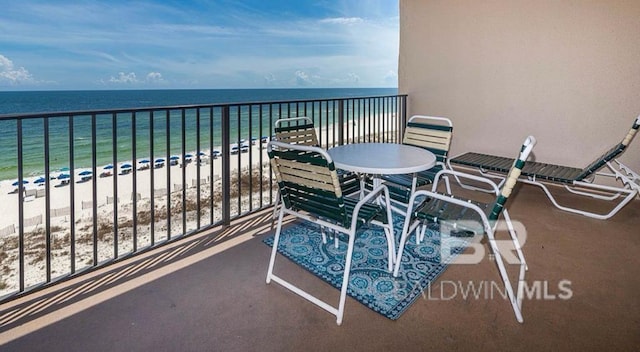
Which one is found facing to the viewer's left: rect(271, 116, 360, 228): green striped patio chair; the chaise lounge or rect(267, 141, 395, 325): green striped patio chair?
the chaise lounge

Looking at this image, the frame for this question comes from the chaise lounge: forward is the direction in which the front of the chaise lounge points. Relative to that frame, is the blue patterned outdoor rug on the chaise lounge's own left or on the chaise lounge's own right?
on the chaise lounge's own left

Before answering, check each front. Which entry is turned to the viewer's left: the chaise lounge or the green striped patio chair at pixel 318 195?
the chaise lounge

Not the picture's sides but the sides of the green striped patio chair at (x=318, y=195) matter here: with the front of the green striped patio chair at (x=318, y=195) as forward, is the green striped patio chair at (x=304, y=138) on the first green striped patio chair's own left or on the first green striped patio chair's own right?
on the first green striped patio chair's own left

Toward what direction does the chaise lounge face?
to the viewer's left

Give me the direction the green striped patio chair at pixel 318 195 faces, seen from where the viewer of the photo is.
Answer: facing away from the viewer and to the right of the viewer

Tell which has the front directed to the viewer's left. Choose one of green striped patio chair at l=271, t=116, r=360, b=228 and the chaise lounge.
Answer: the chaise lounge

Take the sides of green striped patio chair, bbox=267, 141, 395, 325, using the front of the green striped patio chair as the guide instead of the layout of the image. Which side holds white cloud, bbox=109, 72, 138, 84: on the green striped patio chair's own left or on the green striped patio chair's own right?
on the green striped patio chair's own left

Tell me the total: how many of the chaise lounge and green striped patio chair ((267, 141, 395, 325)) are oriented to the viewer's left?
1
